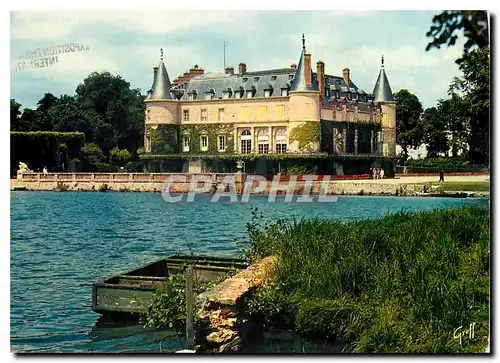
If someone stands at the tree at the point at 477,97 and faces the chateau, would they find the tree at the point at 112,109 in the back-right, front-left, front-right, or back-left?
front-left
